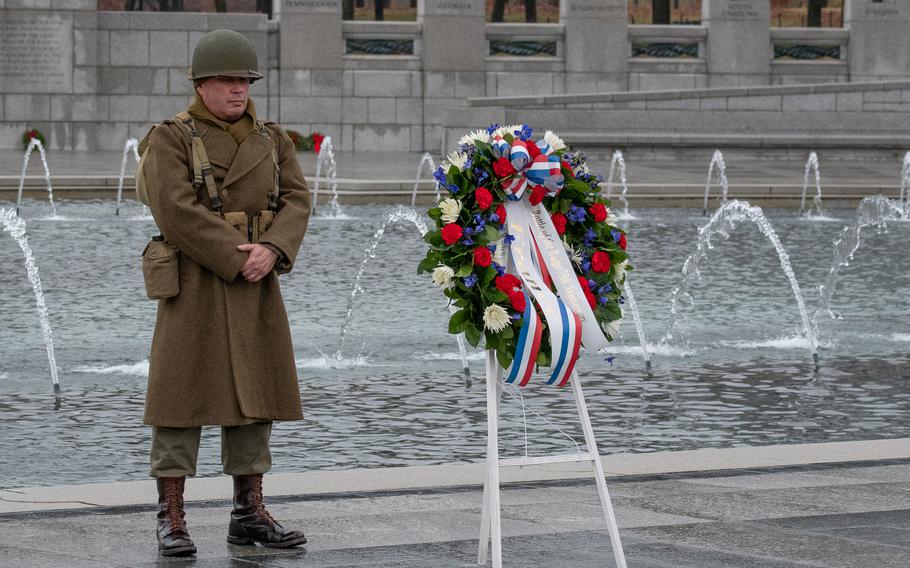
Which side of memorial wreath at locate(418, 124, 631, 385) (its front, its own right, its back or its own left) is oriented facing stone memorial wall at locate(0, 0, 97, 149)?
back

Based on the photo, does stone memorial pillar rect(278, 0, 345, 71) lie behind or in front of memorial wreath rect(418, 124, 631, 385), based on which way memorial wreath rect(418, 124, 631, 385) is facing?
behind

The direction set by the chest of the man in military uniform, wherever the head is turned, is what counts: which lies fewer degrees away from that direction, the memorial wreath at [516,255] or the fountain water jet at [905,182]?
the memorial wreath

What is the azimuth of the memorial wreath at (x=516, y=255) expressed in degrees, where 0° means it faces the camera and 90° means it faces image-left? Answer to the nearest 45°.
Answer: approximately 0°

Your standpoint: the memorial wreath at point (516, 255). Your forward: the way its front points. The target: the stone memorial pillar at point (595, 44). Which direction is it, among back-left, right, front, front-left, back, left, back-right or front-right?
back

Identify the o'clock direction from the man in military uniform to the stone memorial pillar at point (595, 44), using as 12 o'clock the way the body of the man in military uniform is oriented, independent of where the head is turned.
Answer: The stone memorial pillar is roughly at 8 o'clock from the man in military uniform.

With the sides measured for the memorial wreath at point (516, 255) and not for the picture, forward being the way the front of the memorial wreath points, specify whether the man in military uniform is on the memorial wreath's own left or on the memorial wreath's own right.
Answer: on the memorial wreath's own right

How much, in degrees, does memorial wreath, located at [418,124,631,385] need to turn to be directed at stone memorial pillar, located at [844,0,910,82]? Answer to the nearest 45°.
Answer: approximately 180°

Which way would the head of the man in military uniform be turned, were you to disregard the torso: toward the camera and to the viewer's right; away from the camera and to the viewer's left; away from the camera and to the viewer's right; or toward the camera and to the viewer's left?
toward the camera and to the viewer's right

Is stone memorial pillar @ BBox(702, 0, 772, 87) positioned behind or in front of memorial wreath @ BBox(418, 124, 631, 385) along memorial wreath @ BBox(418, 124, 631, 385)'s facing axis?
behind

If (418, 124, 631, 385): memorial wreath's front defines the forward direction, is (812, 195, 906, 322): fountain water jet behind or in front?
behind

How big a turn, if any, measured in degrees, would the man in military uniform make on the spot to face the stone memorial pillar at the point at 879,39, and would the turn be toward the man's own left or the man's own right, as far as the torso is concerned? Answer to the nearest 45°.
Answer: approximately 90° to the man's own left

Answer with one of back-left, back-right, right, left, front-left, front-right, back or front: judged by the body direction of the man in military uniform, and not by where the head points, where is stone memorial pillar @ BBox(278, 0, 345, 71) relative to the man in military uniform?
back-left

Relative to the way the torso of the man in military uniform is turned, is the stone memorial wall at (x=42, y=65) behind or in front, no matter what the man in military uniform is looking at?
behind
